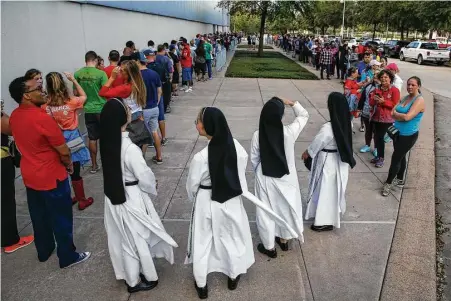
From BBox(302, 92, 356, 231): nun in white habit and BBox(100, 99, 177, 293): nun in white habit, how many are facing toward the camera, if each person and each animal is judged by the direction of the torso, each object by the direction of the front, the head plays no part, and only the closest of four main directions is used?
0

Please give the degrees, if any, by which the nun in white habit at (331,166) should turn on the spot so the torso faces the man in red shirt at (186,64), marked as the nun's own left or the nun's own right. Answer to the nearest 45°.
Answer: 0° — they already face them

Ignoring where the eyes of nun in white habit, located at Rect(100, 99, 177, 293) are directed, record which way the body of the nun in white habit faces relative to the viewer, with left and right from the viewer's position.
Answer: facing away from the viewer and to the right of the viewer

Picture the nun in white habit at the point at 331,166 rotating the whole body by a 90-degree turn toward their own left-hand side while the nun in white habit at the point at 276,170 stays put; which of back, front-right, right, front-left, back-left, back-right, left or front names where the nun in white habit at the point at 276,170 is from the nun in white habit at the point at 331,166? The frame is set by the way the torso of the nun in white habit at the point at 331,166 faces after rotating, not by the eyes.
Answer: front

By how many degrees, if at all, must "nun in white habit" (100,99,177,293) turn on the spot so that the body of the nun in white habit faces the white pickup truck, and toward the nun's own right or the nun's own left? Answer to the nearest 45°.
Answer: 0° — they already face it

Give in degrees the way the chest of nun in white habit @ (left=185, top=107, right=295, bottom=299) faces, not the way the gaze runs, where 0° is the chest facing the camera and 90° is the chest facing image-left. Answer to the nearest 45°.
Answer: approximately 135°

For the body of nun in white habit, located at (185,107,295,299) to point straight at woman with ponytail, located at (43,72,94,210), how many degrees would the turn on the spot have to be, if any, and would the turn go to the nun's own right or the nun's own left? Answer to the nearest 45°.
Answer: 0° — they already face them

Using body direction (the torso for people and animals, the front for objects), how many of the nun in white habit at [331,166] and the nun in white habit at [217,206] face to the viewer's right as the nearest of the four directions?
0

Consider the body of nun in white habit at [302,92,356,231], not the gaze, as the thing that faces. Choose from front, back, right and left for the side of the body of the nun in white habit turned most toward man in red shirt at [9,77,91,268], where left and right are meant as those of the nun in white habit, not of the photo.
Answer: left

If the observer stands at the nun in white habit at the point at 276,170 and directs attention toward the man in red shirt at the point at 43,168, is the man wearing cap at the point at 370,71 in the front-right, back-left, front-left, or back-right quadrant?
back-right

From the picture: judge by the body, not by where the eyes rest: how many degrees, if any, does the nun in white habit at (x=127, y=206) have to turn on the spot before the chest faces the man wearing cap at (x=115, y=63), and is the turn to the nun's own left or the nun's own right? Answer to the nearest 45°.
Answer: approximately 45° to the nun's own left

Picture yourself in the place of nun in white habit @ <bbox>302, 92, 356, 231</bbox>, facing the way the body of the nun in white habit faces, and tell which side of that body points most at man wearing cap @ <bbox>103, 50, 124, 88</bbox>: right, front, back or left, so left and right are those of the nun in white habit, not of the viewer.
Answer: front

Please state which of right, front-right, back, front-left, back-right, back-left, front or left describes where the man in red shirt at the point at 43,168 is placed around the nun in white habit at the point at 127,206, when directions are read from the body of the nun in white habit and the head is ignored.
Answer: left

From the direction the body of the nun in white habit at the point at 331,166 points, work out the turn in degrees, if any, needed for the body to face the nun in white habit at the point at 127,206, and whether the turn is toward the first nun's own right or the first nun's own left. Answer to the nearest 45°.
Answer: approximately 90° to the first nun's own left

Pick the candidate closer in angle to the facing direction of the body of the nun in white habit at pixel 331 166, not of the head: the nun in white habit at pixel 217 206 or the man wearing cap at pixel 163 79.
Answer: the man wearing cap

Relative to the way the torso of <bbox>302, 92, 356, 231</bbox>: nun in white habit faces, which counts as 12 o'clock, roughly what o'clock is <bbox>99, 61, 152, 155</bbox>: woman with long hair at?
The woman with long hair is roughly at 11 o'clock from the nun in white habit.
